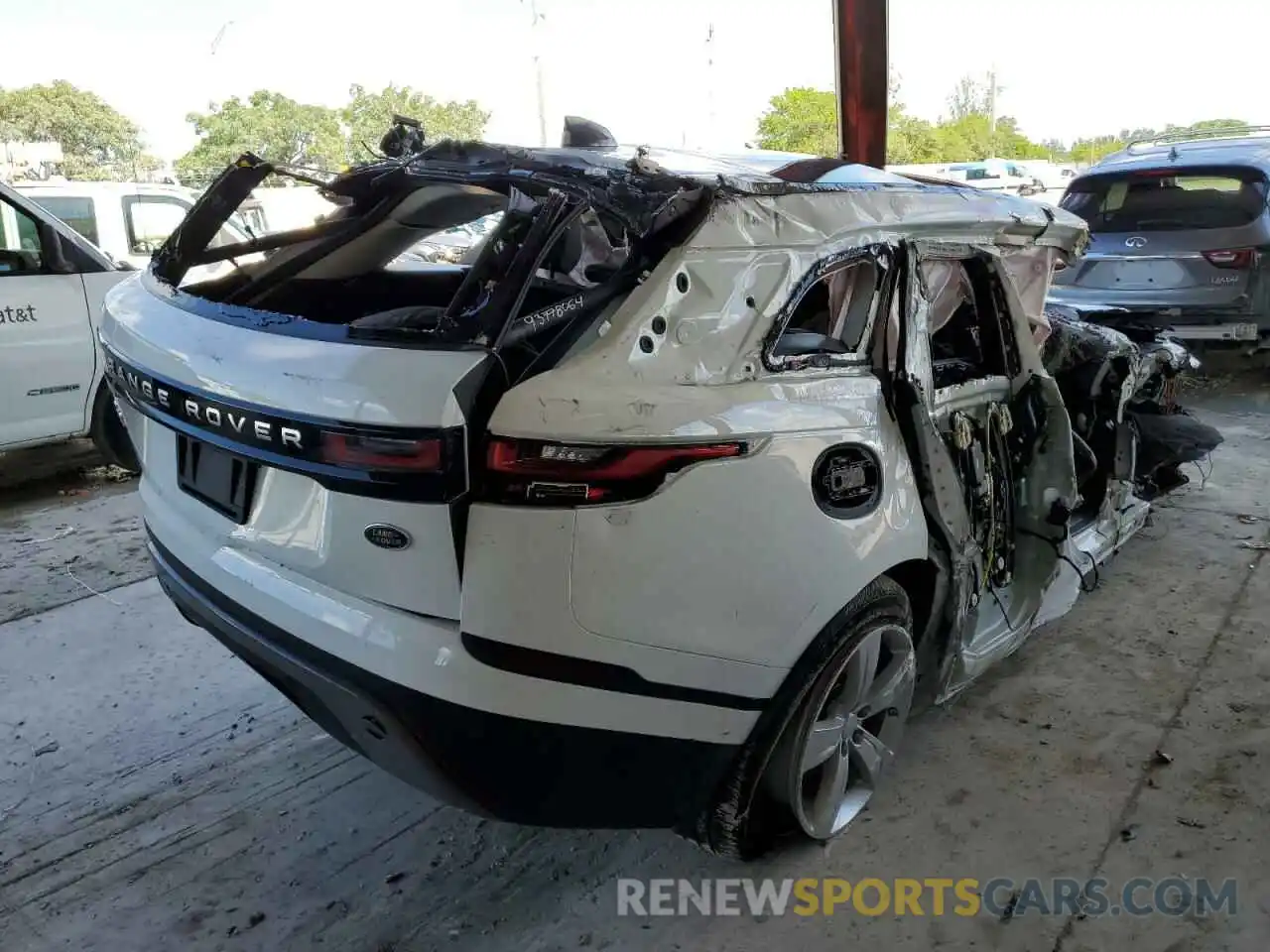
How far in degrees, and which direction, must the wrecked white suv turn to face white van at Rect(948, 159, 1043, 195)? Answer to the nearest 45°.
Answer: approximately 45° to its left

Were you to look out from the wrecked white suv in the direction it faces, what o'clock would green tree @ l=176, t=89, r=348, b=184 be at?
The green tree is roughly at 10 o'clock from the wrecked white suv.
